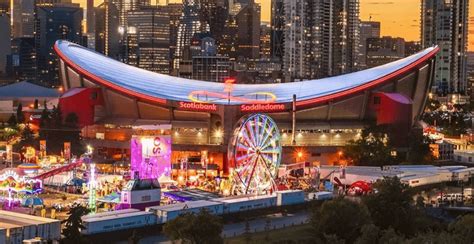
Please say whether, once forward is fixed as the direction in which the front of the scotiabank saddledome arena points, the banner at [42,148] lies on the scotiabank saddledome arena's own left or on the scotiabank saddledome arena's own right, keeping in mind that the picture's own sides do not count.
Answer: on the scotiabank saddledome arena's own right

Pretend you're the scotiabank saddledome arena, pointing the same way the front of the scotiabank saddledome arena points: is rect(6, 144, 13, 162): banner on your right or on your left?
on your right

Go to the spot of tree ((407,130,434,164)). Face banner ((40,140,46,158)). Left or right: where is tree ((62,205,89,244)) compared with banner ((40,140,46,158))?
left

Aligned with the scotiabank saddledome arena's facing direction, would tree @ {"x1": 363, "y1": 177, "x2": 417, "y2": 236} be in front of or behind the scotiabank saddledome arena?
in front

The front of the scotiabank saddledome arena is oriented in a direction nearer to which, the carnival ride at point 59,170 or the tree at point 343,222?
the tree

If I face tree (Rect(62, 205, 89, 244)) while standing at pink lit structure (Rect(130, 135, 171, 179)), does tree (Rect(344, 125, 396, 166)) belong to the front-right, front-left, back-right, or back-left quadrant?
back-left

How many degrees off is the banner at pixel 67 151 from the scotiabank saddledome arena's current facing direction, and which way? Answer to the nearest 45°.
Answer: approximately 90° to its right

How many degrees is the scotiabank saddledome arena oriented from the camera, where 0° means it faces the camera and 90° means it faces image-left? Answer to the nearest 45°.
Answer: approximately 0°

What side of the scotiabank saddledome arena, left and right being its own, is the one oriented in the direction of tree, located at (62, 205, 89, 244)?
front

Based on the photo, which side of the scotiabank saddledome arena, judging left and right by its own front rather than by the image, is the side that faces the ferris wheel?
front

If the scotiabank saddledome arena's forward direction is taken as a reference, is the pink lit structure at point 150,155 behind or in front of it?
in front

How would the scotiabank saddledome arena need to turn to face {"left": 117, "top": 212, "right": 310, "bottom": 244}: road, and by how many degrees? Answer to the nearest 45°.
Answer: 0° — it already faces it
